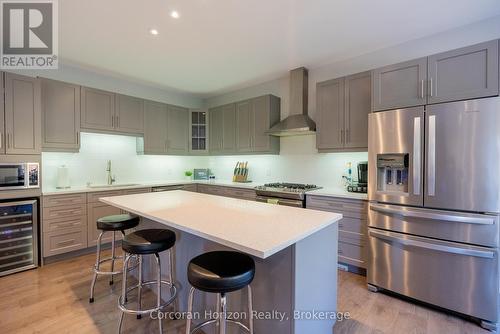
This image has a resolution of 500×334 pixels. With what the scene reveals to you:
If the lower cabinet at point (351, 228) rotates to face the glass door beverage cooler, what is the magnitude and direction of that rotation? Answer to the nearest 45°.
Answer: approximately 45° to its right

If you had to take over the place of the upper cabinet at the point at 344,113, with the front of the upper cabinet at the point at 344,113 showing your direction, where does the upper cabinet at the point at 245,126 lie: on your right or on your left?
on your right

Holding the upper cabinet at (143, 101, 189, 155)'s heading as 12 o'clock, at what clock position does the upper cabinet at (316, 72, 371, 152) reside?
the upper cabinet at (316, 72, 371, 152) is roughly at 12 o'clock from the upper cabinet at (143, 101, 189, 155).

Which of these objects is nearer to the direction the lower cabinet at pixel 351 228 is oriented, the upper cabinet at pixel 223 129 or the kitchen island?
the kitchen island

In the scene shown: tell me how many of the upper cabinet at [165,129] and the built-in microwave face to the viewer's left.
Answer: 0

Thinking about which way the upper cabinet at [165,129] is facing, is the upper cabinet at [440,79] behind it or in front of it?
in front

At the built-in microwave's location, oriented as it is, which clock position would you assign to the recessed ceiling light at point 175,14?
The recessed ceiling light is roughly at 11 o'clock from the built-in microwave.

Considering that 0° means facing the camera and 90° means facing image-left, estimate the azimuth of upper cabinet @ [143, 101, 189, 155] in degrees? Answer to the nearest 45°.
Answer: approximately 315°

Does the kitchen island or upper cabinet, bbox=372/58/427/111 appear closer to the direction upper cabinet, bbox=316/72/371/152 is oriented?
the kitchen island

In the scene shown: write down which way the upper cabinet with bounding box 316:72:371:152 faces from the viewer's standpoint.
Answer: facing the viewer and to the left of the viewer

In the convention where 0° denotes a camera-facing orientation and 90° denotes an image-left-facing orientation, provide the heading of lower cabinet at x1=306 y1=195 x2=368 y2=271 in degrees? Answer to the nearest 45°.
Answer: approximately 45°

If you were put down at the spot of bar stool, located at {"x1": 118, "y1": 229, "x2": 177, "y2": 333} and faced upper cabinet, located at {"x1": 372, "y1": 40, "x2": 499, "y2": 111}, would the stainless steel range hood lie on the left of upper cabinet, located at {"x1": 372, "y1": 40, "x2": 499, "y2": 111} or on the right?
left

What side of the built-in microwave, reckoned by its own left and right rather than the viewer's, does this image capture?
front

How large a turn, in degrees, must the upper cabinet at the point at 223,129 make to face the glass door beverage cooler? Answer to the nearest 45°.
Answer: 0° — it already faces it

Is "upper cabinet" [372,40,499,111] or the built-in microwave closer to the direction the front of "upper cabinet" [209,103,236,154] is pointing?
the built-in microwave

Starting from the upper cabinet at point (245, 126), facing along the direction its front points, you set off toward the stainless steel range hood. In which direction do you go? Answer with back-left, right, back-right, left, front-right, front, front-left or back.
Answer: left

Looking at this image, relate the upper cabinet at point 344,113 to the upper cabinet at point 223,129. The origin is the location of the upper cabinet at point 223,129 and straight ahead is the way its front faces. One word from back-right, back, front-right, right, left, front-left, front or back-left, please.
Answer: left

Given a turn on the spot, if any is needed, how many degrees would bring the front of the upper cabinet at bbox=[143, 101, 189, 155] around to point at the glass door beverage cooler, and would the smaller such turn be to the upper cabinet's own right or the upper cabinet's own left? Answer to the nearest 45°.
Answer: approximately 90° to the upper cabinet's own right
